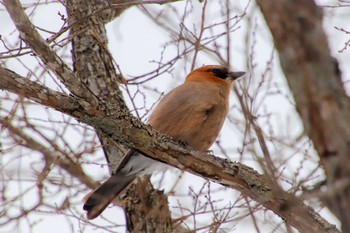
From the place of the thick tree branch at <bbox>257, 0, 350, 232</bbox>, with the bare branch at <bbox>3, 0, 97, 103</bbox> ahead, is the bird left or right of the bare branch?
right

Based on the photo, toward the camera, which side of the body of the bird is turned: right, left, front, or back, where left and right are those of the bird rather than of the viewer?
right

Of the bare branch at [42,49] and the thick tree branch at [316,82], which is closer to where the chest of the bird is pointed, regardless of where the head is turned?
the thick tree branch
